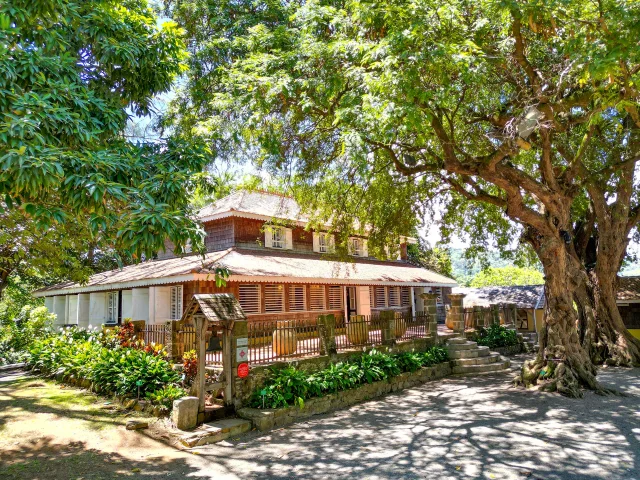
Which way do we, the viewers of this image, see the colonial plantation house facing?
facing the viewer and to the right of the viewer

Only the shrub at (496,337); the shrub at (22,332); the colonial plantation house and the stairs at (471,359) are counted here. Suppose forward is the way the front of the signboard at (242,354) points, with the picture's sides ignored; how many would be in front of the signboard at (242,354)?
0

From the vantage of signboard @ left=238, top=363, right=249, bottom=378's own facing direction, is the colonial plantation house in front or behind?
behind

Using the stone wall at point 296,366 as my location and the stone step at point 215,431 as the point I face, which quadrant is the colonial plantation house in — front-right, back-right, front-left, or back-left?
back-right

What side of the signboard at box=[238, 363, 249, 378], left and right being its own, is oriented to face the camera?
front

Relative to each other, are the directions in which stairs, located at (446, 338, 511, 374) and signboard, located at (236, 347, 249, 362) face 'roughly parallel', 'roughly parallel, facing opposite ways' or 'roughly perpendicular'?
roughly parallel

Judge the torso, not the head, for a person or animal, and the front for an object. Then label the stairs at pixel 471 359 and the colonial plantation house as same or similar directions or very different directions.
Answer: same or similar directions

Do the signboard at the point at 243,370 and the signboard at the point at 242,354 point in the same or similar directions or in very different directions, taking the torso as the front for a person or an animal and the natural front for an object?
same or similar directions

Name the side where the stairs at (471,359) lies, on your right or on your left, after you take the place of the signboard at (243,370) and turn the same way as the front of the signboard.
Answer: on your left

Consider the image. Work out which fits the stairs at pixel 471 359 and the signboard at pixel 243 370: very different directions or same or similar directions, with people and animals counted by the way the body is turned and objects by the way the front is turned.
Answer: same or similar directions

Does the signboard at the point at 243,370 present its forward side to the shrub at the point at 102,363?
no

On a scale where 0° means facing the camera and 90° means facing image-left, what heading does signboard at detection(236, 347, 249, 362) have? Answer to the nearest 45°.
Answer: approximately 0°

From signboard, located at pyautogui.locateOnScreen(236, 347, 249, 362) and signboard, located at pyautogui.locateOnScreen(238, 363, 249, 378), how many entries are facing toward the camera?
2
